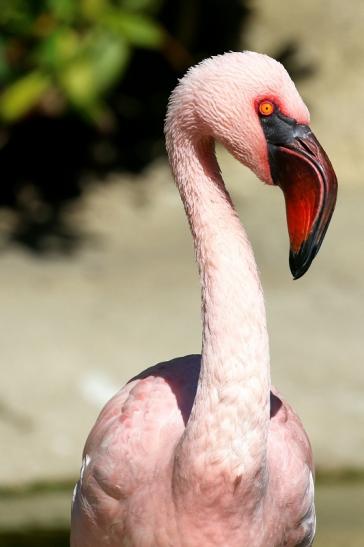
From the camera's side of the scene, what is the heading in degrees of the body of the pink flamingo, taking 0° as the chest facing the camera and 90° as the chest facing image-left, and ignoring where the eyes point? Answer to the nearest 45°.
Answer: approximately 315°
